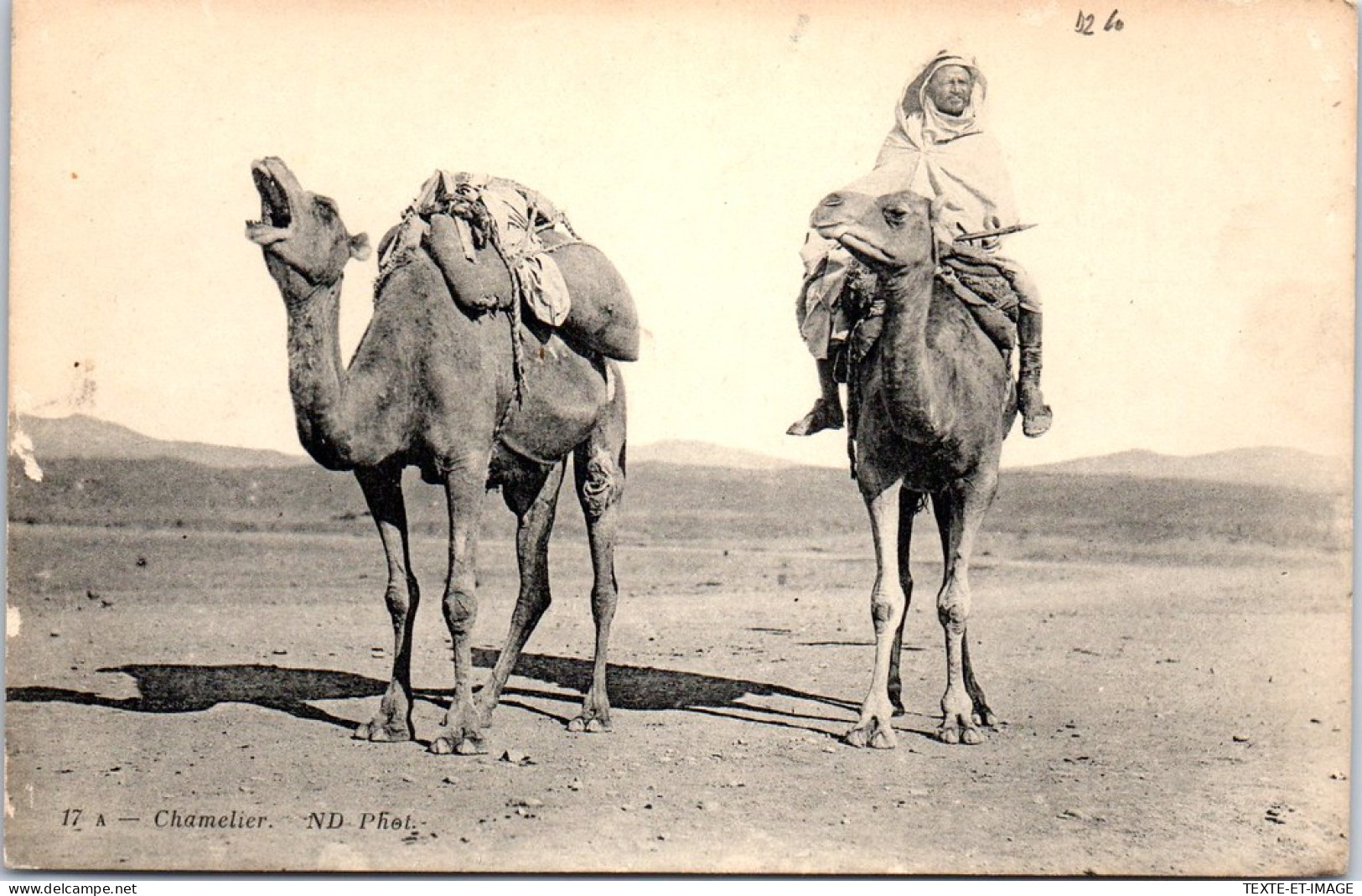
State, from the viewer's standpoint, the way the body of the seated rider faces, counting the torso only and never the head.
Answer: toward the camera

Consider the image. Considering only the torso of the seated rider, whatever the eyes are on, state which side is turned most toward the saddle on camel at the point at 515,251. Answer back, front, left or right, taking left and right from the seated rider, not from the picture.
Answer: right

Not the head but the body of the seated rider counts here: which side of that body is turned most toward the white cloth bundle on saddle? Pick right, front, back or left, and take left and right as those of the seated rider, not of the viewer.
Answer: right
